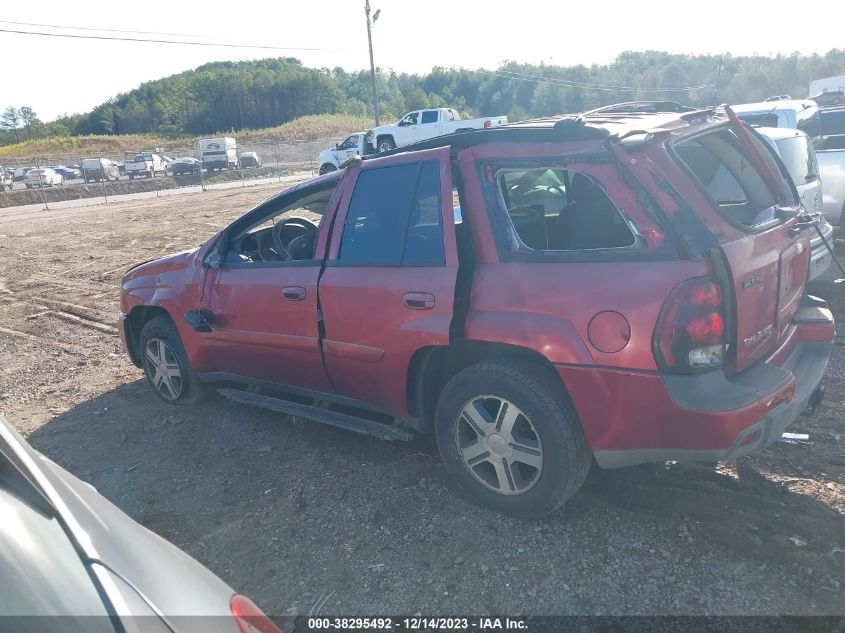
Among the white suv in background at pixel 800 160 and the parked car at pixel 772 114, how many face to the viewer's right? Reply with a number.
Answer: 0

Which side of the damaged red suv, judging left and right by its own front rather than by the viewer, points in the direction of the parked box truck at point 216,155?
front

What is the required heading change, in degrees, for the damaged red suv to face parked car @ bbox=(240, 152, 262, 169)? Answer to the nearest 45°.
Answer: approximately 45° to its right

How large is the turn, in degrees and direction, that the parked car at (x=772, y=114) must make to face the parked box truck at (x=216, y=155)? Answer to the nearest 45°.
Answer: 0° — it already faces it

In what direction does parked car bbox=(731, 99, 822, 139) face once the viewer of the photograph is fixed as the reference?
facing away from the viewer and to the left of the viewer

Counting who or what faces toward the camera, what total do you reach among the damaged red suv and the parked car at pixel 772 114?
0

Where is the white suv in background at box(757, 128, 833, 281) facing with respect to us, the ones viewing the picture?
facing away from the viewer and to the left of the viewer

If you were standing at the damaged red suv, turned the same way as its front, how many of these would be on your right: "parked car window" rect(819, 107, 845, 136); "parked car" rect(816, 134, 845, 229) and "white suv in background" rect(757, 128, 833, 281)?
3

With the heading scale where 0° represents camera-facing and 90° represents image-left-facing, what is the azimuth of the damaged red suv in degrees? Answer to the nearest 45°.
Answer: approximately 135°

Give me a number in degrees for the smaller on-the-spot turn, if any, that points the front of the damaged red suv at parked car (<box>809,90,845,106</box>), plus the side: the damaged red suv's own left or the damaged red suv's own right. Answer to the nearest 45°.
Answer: approximately 90° to the damaged red suv's own right

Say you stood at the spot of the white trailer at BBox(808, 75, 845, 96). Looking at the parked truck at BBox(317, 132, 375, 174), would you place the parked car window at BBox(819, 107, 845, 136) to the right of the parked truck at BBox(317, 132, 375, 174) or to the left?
left
